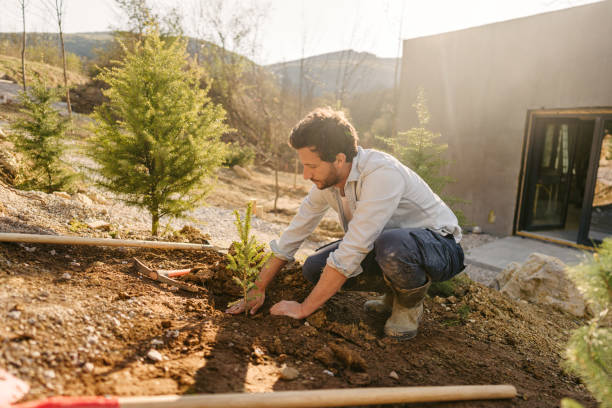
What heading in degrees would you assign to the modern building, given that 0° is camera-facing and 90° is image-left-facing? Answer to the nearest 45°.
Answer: approximately 45°

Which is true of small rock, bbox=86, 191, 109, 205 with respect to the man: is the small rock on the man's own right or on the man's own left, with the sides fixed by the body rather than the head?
on the man's own right

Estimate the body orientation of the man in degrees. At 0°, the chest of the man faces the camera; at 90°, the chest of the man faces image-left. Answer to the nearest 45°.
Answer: approximately 45°

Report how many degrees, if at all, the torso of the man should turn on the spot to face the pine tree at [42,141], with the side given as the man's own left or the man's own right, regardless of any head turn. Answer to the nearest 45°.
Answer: approximately 90° to the man's own right

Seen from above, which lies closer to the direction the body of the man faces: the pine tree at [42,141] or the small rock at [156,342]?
the small rock

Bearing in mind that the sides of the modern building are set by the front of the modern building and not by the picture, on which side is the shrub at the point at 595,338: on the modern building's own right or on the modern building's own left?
on the modern building's own left

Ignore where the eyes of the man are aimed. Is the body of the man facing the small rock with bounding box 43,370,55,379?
yes

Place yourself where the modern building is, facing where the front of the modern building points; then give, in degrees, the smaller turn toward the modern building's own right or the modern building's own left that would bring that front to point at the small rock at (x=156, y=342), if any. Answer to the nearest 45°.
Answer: approximately 45° to the modern building's own left
